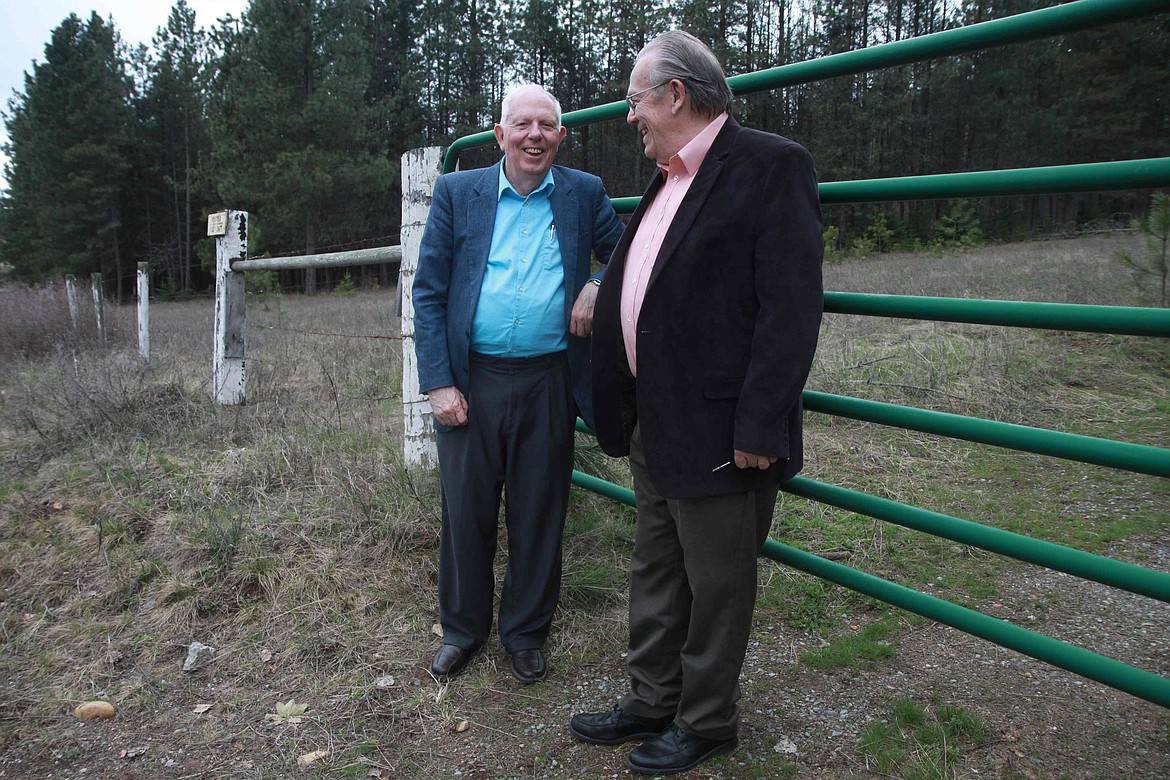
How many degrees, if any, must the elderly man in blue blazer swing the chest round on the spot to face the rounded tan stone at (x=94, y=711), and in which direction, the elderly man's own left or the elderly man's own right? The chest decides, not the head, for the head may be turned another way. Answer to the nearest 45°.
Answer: approximately 90° to the elderly man's own right

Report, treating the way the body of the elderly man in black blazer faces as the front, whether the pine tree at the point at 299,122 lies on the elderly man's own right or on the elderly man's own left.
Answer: on the elderly man's own right

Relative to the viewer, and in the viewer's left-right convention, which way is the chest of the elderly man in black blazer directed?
facing the viewer and to the left of the viewer

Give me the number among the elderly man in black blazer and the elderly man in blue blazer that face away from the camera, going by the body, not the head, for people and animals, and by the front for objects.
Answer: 0

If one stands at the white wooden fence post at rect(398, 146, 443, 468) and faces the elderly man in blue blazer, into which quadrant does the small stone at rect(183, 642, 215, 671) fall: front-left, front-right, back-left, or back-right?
front-right

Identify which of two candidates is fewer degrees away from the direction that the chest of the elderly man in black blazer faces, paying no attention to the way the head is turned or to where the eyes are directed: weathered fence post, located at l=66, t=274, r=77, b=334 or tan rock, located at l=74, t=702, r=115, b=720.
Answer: the tan rock

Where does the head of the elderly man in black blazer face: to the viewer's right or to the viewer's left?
to the viewer's left

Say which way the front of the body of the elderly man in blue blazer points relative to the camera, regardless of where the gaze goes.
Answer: toward the camera

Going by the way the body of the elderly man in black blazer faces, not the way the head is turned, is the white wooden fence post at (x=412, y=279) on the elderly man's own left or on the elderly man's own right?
on the elderly man's own right

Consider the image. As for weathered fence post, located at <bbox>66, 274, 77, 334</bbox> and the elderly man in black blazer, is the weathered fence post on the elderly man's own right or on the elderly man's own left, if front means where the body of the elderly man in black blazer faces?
on the elderly man's own right

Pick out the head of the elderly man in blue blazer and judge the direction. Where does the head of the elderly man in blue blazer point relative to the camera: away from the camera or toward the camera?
toward the camera

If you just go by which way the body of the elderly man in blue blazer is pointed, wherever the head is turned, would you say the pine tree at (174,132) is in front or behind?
behind

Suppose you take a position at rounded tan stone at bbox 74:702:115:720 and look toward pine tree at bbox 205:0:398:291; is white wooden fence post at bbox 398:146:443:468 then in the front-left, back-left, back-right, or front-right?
front-right

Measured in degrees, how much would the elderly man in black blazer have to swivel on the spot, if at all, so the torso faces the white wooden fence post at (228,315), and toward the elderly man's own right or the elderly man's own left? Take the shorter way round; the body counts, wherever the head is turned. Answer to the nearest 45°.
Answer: approximately 90° to the elderly man's own right

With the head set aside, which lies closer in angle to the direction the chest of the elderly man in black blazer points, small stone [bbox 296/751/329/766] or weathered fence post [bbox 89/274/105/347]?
the small stone
